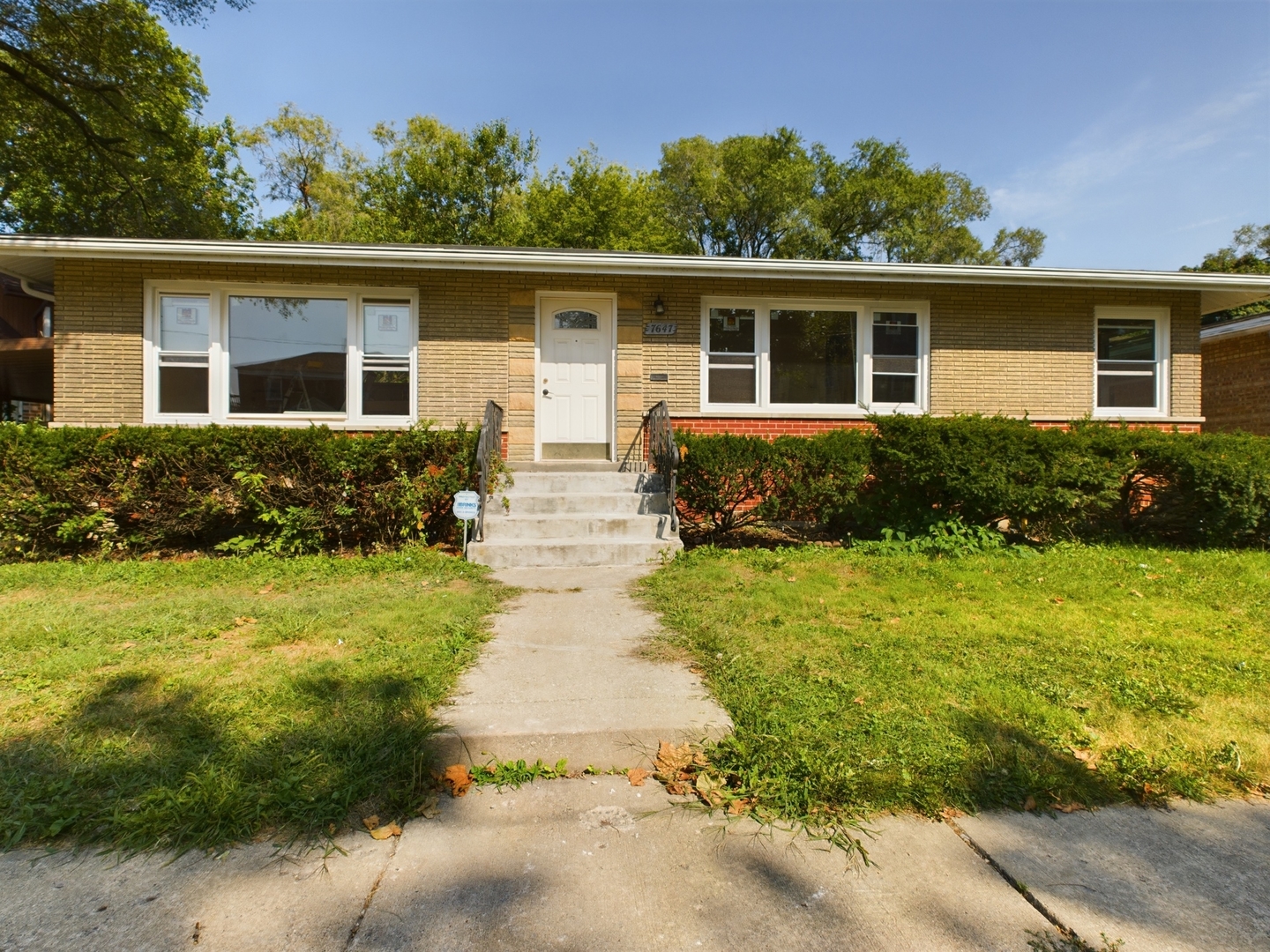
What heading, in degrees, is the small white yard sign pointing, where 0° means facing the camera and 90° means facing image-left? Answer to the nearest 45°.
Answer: approximately 0°

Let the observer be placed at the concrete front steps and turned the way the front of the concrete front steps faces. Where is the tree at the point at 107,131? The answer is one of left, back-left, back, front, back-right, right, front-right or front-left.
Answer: back-right

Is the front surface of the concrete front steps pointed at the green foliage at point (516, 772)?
yes

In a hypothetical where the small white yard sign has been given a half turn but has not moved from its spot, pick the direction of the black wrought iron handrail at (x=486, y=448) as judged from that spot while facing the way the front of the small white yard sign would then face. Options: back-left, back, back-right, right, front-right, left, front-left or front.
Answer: front

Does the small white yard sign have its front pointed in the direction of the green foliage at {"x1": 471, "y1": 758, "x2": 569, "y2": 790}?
yes

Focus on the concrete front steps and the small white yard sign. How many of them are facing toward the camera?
2

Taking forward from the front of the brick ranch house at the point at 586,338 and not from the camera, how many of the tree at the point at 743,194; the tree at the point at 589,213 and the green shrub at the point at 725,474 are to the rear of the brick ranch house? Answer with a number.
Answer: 2

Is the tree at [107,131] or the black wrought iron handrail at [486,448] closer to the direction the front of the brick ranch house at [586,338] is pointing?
the black wrought iron handrail

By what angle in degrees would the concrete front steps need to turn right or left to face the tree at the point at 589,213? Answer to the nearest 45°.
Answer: approximately 180°

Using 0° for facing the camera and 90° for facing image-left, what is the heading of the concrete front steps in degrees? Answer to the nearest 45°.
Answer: approximately 0°
